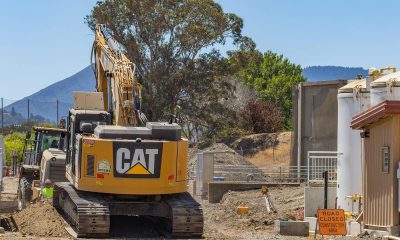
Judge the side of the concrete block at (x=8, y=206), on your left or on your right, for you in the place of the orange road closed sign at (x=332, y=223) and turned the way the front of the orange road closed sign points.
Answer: on your right

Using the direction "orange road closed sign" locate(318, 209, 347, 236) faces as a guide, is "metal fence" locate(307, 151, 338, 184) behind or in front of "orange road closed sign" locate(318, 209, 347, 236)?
behind

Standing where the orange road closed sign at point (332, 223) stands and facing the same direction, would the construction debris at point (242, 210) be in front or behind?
behind

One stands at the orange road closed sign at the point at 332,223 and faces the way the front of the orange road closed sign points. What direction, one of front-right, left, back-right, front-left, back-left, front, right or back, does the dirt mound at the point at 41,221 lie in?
right

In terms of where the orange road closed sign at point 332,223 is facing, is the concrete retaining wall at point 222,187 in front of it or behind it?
behind

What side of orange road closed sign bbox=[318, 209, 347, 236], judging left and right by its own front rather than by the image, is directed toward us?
front

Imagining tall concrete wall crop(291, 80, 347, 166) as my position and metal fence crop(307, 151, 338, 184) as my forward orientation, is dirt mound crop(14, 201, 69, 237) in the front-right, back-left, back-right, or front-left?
front-right

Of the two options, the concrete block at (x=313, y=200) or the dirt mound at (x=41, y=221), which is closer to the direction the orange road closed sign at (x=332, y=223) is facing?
the dirt mound

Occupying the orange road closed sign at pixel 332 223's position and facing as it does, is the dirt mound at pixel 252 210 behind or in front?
behind

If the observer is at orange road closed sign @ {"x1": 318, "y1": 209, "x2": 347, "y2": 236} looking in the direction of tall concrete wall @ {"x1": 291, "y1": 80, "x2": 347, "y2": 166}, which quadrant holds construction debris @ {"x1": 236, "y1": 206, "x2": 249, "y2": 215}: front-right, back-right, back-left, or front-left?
front-left
